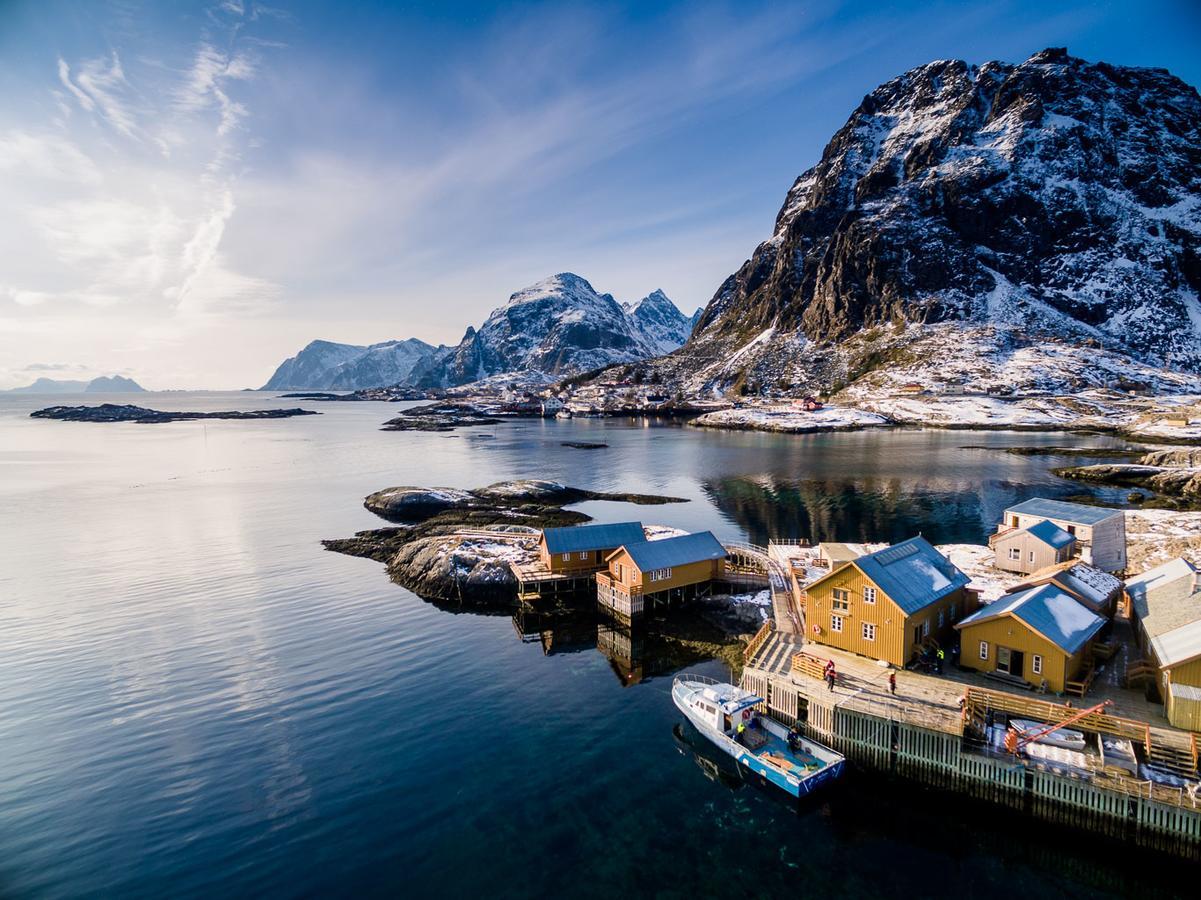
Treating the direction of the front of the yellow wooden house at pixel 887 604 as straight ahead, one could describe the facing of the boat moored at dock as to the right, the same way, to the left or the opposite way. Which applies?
to the right

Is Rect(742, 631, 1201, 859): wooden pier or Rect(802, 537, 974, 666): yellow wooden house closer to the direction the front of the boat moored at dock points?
the yellow wooden house

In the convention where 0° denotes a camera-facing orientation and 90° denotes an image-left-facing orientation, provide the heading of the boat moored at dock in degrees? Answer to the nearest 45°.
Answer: approximately 135°

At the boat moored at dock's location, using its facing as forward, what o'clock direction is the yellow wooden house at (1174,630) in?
The yellow wooden house is roughly at 4 o'clock from the boat moored at dock.

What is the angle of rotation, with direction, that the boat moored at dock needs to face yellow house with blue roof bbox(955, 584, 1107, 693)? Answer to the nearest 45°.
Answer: approximately 135° to its right

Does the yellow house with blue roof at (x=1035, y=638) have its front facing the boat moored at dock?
yes

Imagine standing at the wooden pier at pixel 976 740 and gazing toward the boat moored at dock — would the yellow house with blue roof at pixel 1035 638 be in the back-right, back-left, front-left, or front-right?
back-right

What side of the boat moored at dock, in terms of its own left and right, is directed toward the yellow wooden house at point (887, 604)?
right

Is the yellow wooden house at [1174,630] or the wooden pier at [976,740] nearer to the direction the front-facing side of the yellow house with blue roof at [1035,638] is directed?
the wooden pier

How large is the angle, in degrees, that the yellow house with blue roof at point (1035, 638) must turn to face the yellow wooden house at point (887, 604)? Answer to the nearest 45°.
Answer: approximately 45° to its right

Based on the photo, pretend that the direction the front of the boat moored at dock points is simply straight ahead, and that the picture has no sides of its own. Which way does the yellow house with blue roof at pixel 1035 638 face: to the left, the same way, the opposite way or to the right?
to the left
